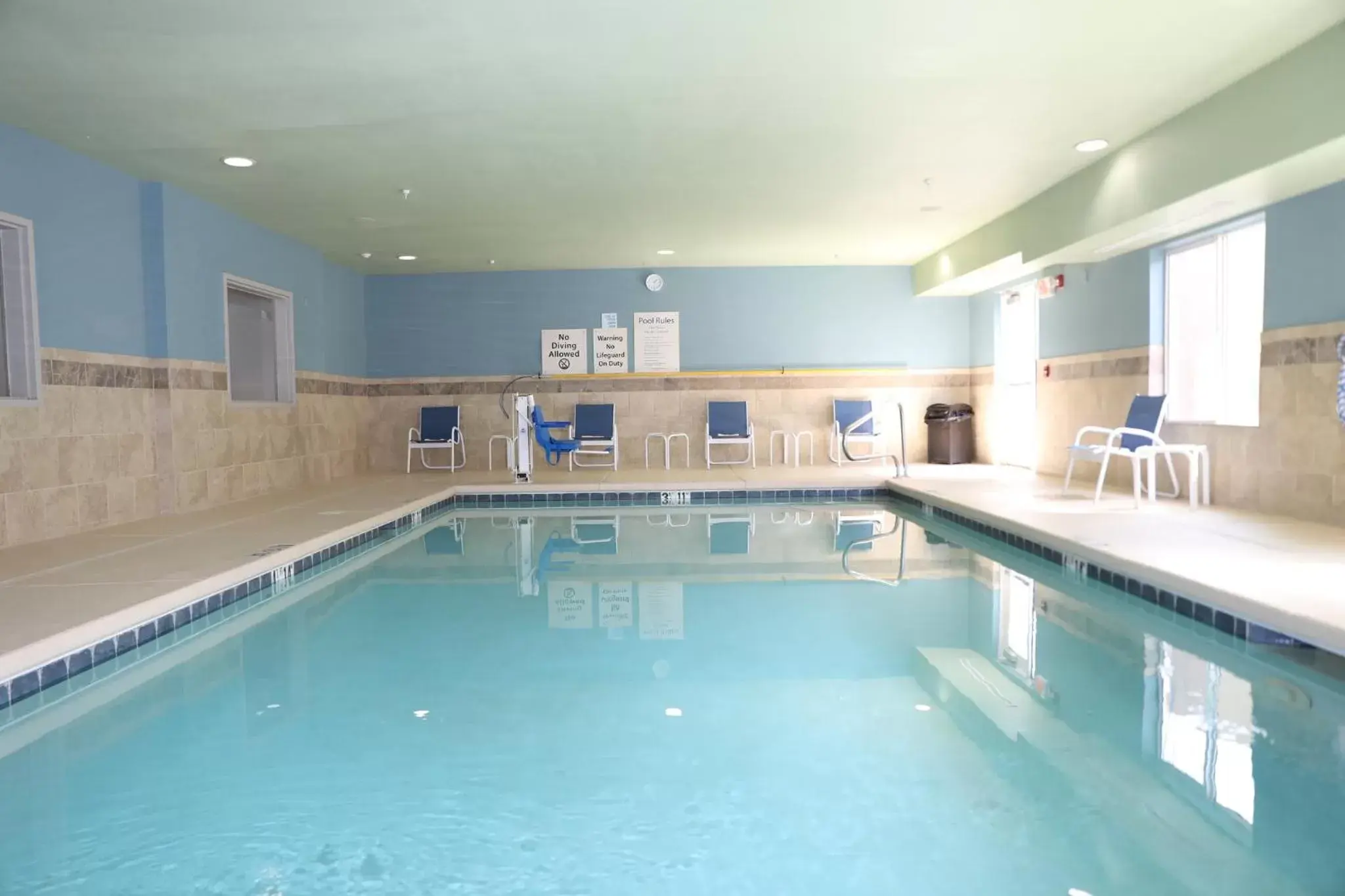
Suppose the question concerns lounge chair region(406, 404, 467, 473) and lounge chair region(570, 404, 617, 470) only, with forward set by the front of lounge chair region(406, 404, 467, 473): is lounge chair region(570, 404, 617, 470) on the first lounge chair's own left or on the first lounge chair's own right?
on the first lounge chair's own left

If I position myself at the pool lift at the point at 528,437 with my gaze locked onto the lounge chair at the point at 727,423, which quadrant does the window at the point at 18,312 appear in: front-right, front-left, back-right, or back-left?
back-right

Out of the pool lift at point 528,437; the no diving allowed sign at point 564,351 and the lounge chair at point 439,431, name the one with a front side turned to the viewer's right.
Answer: the pool lift

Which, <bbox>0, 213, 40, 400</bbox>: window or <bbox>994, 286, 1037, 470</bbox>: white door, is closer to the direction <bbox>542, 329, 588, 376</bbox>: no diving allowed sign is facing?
the window

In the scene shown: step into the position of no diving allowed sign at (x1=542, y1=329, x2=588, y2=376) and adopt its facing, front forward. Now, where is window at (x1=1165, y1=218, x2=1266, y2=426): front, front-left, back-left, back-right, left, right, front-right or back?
front-left

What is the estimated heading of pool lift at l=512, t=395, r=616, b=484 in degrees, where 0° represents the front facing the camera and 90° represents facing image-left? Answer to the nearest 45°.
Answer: approximately 270°

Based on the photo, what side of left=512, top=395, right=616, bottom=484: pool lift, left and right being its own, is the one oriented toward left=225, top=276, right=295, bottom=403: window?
back
